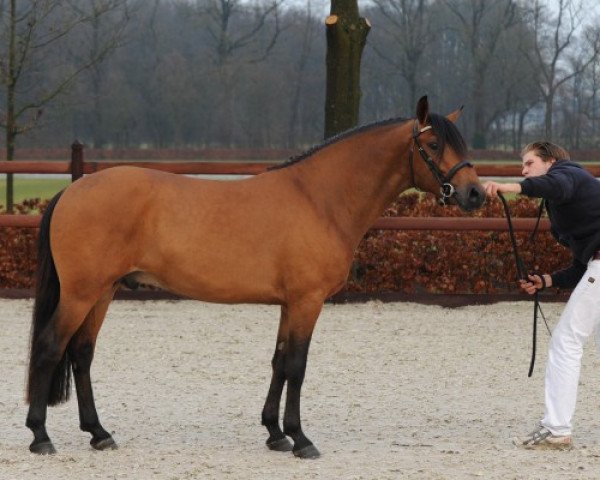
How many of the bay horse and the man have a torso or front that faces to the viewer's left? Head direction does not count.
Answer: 1

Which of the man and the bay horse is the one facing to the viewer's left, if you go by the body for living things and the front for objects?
the man

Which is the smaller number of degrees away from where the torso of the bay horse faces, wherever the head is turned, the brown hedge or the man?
the man

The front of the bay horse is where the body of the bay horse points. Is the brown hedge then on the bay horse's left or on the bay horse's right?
on the bay horse's left

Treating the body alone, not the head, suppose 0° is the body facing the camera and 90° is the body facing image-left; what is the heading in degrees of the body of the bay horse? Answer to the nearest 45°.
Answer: approximately 270°

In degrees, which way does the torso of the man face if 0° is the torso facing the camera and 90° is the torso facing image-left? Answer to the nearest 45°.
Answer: approximately 90°

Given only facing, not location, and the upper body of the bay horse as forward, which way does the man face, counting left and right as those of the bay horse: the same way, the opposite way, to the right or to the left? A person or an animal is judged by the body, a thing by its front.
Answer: the opposite way

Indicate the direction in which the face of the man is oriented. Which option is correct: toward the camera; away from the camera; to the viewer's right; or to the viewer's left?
to the viewer's left

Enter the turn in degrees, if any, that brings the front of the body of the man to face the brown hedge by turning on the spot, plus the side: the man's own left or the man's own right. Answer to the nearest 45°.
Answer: approximately 90° to the man's own right

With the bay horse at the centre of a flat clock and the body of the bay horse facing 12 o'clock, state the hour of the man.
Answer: The man is roughly at 12 o'clock from the bay horse.

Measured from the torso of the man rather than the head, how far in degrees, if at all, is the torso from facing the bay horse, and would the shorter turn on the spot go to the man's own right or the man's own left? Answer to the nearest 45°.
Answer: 0° — they already face it
